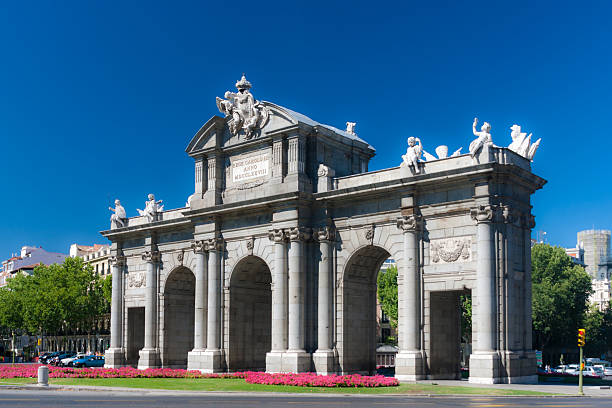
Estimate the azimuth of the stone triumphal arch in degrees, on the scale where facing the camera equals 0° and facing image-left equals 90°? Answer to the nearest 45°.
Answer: approximately 45°
